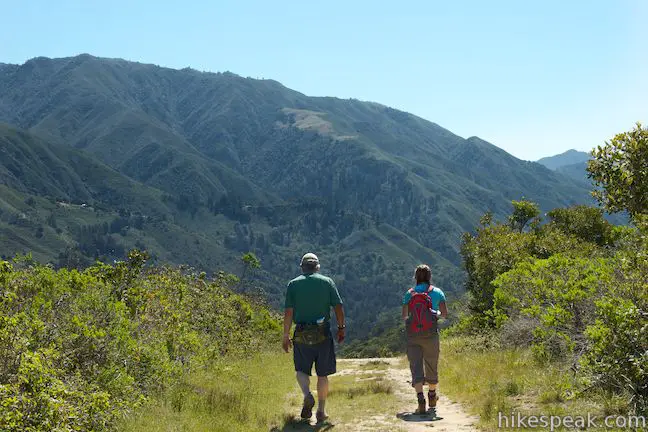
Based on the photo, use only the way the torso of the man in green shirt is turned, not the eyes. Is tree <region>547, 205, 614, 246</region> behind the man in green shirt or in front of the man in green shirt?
in front

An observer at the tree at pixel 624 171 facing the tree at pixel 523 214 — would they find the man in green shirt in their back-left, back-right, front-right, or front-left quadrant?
back-left

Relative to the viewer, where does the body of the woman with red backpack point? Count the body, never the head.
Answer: away from the camera

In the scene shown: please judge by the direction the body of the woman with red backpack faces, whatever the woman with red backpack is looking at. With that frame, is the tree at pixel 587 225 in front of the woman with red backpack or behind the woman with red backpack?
in front

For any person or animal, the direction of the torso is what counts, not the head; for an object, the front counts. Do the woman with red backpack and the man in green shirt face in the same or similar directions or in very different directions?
same or similar directions

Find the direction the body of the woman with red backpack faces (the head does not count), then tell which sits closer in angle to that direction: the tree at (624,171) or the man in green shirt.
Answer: the tree

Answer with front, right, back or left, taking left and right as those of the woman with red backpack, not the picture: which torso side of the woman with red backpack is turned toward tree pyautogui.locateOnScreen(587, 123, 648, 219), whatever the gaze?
right

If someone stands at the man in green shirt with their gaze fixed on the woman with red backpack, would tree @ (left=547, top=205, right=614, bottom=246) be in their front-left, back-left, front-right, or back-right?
front-left

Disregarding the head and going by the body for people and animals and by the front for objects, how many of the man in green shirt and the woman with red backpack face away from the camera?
2

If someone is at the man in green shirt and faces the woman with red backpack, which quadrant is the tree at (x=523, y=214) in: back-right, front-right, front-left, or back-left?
front-left

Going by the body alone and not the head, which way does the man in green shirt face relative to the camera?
away from the camera

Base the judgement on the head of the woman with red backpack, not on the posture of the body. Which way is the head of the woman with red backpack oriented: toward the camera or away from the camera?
away from the camera
